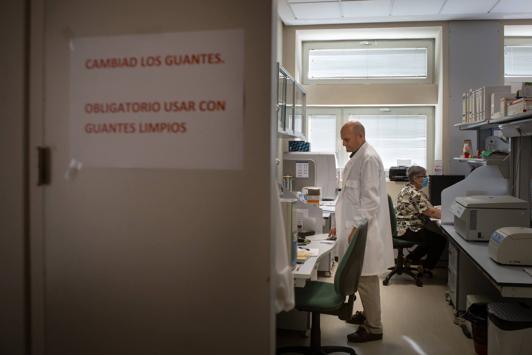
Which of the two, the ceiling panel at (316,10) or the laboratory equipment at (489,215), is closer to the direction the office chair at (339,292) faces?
the ceiling panel

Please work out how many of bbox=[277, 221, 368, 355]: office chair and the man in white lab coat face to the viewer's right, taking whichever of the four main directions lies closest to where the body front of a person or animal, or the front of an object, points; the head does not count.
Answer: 0

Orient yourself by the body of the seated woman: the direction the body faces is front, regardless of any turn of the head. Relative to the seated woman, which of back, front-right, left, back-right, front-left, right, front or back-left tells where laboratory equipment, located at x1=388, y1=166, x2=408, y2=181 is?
left

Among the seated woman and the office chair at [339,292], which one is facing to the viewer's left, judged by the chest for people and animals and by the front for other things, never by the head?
the office chair

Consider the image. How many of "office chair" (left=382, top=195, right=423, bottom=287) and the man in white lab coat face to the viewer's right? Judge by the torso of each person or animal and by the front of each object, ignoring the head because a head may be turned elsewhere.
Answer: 1

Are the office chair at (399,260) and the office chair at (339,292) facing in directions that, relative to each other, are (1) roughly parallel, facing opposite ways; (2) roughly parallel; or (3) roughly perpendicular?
roughly parallel, facing opposite ways

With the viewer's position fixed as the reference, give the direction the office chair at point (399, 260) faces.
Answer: facing to the right of the viewer

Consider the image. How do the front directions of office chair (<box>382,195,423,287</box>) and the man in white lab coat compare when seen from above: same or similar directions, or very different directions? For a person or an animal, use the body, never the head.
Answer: very different directions

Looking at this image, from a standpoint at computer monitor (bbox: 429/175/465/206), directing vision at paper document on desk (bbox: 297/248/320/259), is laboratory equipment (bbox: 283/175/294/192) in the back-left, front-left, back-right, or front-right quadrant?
front-right

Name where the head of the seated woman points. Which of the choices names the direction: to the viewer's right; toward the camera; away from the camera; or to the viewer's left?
to the viewer's right

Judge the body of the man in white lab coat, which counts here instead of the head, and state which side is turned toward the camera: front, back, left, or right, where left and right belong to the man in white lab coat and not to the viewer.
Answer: left

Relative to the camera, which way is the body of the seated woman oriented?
to the viewer's right

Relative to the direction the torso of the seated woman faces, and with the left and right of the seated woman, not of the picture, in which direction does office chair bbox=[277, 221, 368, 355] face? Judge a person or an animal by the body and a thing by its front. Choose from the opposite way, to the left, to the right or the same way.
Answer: the opposite way

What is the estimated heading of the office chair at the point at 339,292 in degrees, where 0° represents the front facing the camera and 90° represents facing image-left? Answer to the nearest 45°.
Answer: approximately 90°

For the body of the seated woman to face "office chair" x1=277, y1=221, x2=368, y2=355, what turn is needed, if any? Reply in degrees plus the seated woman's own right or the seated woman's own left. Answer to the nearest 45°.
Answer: approximately 90° to the seated woman's own right
